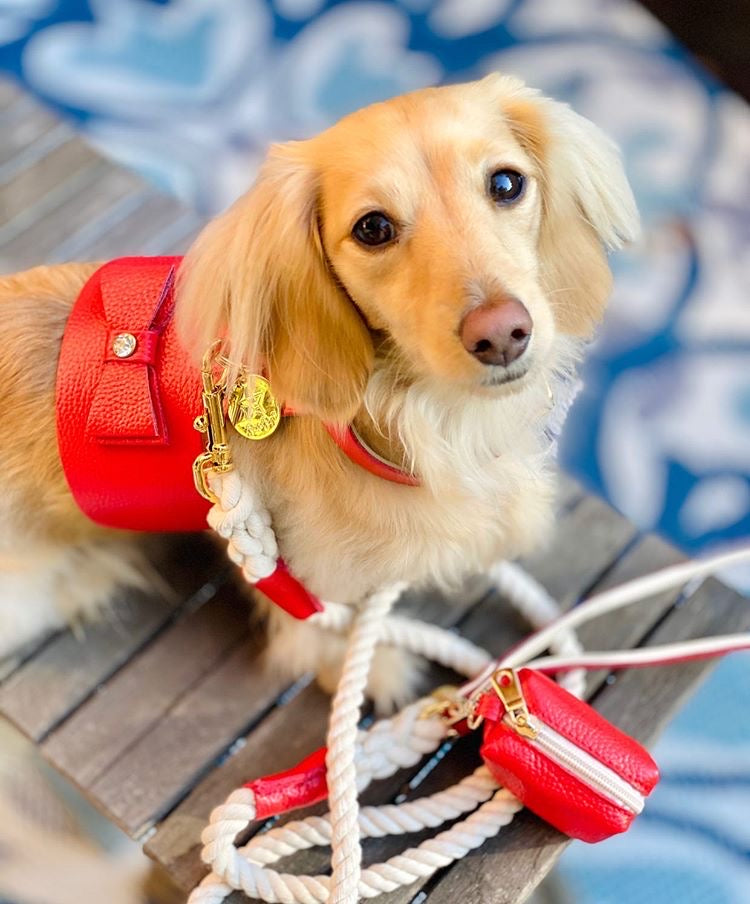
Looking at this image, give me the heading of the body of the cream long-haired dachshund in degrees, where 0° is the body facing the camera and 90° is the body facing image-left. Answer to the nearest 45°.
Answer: approximately 315°
